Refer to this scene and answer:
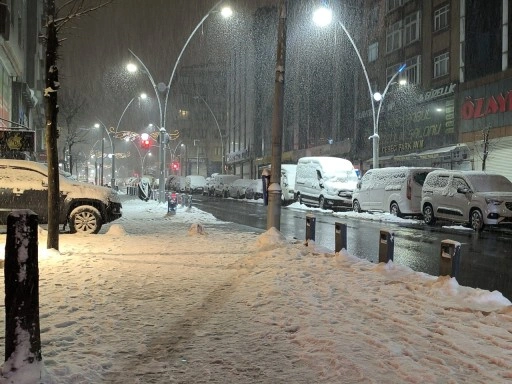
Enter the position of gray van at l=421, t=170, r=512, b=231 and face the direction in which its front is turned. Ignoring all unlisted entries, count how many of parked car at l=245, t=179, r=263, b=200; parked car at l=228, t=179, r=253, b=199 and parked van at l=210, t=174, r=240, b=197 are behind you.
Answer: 3

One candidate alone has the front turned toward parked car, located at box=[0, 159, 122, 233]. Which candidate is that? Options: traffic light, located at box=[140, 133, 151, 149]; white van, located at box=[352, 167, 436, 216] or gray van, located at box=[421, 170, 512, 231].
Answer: the traffic light

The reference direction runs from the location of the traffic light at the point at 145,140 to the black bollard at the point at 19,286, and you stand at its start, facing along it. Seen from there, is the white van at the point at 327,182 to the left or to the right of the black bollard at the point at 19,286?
left

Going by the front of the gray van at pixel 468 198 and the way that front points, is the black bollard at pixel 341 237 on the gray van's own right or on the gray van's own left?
on the gray van's own right

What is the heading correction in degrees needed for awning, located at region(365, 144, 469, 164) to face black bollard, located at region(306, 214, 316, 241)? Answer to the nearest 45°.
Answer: approximately 45° to its left

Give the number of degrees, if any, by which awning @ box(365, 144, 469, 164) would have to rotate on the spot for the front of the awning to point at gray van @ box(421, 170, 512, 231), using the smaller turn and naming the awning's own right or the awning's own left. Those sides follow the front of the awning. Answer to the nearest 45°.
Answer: approximately 45° to the awning's own left

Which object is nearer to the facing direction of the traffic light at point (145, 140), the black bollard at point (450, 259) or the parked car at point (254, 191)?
the black bollard

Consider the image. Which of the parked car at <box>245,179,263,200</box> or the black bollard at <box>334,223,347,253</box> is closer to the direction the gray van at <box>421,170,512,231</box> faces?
the black bollard

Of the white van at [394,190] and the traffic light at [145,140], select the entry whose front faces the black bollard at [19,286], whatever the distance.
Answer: the traffic light

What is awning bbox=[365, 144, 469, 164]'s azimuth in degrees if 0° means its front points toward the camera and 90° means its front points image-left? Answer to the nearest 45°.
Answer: approximately 45°
